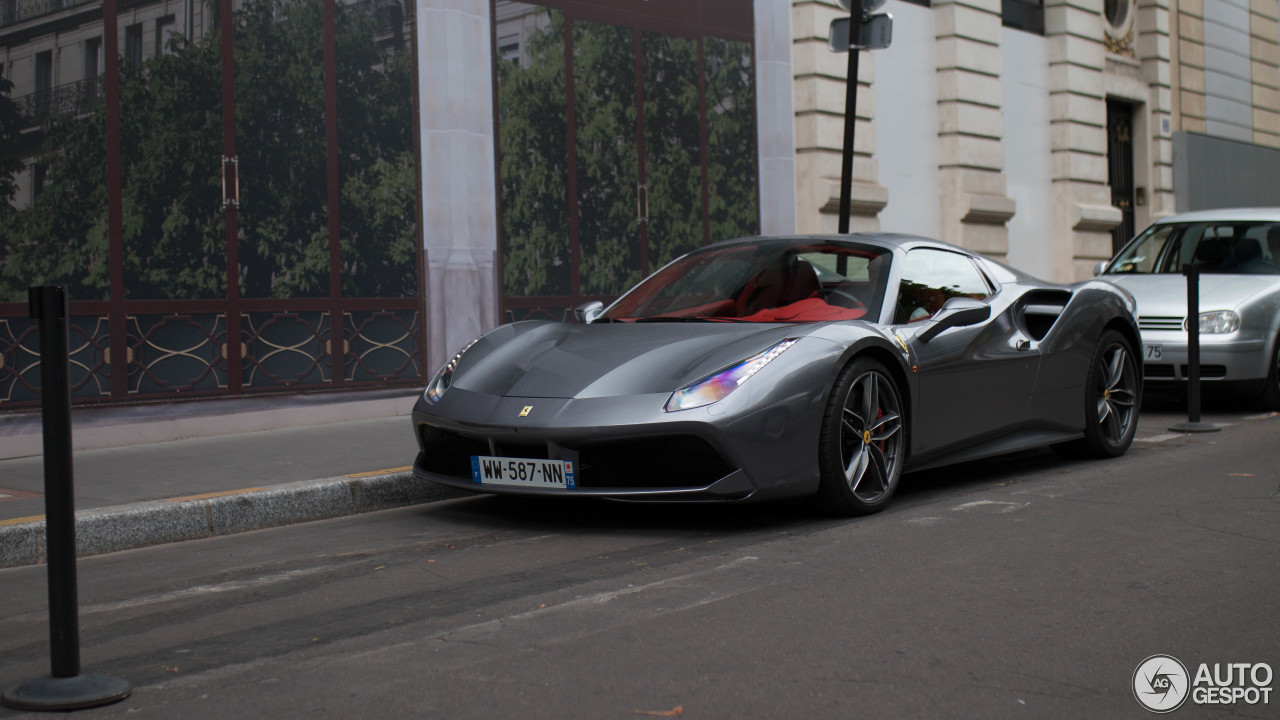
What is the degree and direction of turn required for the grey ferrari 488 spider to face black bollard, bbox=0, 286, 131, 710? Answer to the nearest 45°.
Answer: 0° — it already faces it

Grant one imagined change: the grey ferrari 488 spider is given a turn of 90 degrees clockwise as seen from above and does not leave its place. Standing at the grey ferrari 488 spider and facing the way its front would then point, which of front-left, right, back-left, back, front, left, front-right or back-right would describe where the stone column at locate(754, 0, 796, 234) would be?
front-right

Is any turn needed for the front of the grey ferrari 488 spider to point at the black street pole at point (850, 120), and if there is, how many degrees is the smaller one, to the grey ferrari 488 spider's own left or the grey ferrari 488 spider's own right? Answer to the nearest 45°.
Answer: approximately 135° to the grey ferrari 488 spider's own right

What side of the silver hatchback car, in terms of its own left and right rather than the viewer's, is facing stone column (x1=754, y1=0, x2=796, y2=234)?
right

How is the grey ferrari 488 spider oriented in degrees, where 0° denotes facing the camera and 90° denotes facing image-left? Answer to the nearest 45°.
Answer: approximately 45°

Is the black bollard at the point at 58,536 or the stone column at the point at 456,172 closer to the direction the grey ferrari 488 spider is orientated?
the black bollard

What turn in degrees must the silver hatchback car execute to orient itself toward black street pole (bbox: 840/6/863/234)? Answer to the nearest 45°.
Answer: approximately 45° to its right

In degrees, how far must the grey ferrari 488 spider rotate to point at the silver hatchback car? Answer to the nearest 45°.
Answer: approximately 180°

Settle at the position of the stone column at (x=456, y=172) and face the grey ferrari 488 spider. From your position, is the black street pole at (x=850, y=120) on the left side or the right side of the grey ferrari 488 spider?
left

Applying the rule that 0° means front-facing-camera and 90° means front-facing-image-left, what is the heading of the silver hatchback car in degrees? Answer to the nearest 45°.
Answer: approximately 45°
